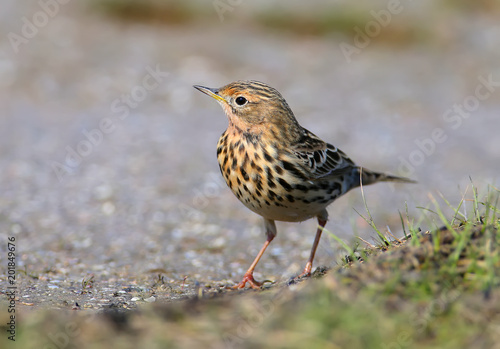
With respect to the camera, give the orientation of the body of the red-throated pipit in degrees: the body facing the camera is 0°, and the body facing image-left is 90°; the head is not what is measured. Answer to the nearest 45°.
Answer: approximately 45°
